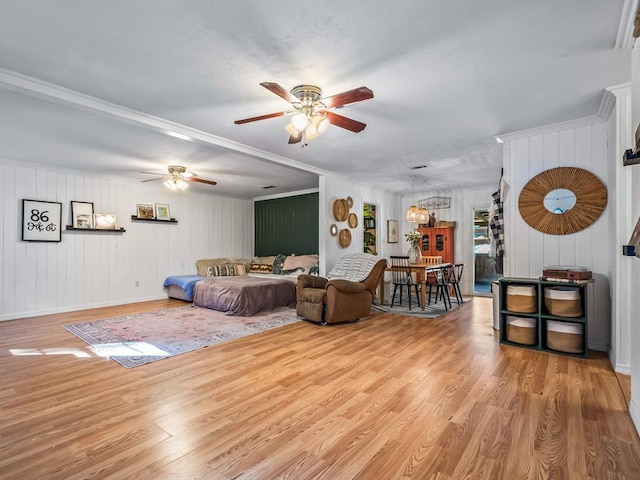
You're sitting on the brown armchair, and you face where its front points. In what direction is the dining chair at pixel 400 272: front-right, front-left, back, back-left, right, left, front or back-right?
back

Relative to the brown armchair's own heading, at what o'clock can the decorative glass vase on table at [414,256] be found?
The decorative glass vase on table is roughly at 6 o'clock from the brown armchair.

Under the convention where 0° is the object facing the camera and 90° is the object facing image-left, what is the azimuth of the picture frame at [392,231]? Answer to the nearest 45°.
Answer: approximately 0°

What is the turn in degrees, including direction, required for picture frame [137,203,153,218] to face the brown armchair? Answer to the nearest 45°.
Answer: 0° — it already faces it

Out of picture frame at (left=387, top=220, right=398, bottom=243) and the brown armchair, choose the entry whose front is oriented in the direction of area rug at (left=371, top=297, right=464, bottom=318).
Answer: the picture frame

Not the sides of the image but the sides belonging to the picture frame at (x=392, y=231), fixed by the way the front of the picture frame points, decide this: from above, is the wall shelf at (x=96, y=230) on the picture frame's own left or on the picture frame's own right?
on the picture frame's own right

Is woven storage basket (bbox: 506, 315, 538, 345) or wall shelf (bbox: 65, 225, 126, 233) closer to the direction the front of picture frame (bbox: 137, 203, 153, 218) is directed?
the woven storage basket

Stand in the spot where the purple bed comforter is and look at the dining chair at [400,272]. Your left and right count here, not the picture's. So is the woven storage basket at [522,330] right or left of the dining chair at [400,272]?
right

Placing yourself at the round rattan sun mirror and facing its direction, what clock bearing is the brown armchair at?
The brown armchair is roughly at 3 o'clock from the round rattan sun mirror.
